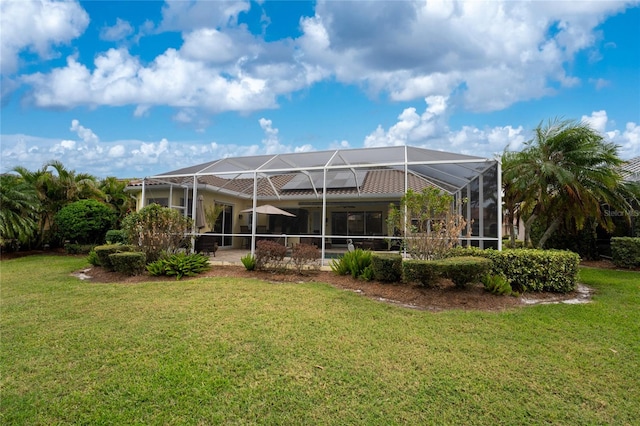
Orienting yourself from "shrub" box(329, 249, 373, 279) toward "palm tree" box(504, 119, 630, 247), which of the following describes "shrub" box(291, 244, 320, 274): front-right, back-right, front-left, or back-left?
back-left

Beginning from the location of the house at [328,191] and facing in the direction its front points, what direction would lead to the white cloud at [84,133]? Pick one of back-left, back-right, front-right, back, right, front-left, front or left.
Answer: left

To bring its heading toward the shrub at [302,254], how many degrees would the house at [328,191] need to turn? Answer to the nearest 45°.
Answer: approximately 180°

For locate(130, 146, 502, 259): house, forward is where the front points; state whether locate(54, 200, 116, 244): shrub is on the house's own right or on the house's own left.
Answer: on the house's own left

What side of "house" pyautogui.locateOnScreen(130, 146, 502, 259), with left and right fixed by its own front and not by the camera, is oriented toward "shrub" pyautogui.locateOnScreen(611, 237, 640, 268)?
right

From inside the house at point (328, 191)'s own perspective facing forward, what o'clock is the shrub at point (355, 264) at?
The shrub is roughly at 6 o'clock from the house.

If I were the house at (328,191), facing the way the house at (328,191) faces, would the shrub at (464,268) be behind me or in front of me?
behind

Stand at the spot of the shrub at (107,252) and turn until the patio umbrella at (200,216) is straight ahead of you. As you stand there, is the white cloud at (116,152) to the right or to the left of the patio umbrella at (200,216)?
left

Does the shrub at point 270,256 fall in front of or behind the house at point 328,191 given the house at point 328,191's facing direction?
behind

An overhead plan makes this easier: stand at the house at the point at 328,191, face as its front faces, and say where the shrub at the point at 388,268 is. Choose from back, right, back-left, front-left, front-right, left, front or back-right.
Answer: back

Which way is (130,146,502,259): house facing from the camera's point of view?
away from the camera
